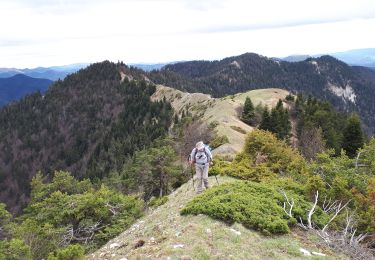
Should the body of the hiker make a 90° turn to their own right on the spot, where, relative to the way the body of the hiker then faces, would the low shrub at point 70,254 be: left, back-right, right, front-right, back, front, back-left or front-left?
front-left

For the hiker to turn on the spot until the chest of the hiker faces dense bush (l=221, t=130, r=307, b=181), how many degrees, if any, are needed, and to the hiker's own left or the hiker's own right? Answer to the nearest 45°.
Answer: approximately 135° to the hiker's own left

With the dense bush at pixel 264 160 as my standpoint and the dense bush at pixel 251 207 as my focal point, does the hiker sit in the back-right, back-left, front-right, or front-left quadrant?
front-right

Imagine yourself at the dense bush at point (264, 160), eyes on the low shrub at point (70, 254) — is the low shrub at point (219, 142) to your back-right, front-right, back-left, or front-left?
back-right

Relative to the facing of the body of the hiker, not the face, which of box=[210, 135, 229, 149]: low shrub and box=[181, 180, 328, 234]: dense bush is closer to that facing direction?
the dense bush

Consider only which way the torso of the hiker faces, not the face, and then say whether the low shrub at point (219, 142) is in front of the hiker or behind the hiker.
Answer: behind

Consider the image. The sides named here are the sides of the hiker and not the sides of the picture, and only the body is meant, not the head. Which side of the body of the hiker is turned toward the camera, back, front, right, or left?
front
